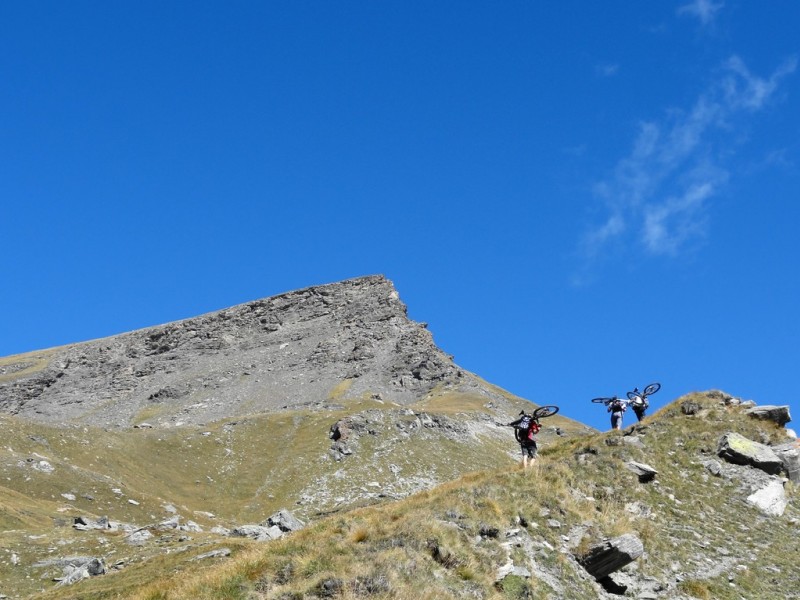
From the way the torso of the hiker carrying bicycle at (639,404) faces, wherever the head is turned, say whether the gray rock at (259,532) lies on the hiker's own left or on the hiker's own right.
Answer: on the hiker's own left

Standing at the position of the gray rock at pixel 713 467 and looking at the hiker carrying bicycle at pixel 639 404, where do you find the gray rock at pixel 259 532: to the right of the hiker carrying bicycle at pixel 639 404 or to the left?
left

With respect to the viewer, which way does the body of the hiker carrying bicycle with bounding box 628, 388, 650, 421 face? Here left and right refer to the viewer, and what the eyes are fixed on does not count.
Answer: facing away from the viewer

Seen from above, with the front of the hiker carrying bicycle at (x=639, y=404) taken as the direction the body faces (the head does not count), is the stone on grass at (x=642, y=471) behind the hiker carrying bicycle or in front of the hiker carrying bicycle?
behind

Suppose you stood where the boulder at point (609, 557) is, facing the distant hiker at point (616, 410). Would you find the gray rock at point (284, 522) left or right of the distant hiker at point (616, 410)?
left

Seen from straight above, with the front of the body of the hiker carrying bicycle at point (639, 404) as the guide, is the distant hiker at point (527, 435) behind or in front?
behind

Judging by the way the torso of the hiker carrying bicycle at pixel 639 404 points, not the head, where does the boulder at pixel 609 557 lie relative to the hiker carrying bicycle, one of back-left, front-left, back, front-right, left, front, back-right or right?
back

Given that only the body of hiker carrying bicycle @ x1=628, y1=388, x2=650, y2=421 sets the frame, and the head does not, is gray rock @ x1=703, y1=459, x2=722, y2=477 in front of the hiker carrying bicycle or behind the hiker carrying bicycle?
behind

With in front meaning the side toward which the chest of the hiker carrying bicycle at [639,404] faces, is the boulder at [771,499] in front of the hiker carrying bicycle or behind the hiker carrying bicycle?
behind

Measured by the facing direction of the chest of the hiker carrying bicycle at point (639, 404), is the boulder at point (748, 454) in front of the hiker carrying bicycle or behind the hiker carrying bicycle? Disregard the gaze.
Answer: behind

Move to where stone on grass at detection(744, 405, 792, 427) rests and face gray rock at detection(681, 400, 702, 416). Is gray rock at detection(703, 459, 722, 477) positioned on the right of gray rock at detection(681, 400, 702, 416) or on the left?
left
